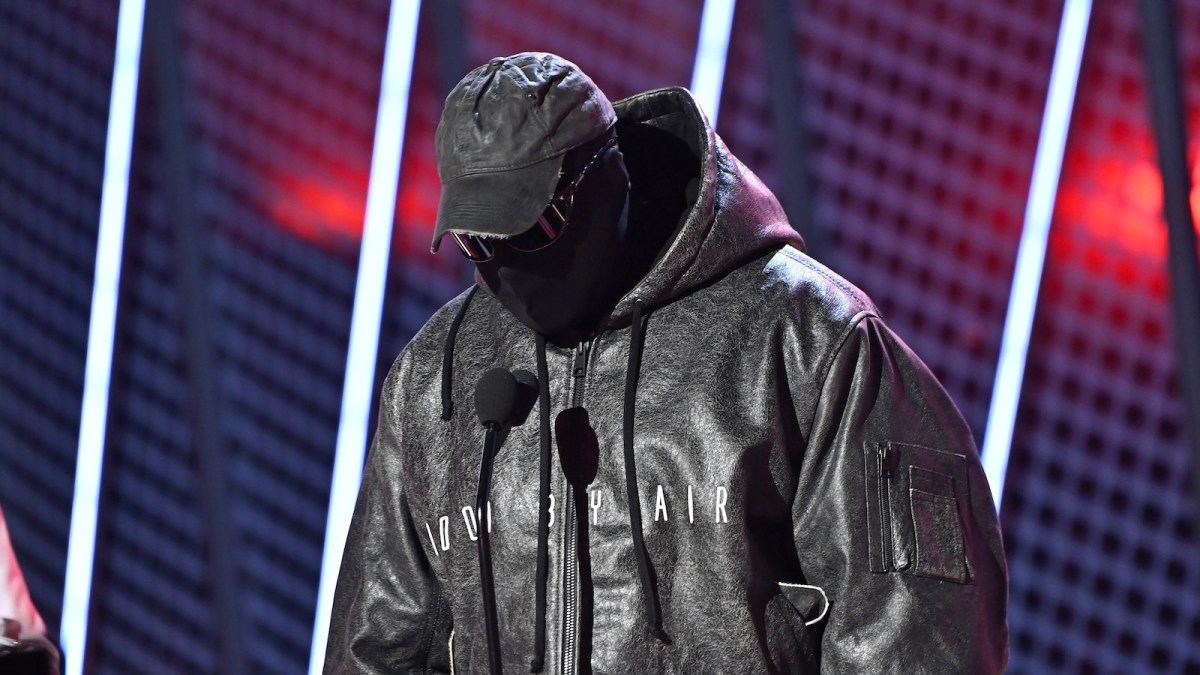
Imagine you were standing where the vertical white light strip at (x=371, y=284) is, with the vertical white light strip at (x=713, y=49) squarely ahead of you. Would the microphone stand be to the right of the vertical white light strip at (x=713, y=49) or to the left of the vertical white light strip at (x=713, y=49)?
right

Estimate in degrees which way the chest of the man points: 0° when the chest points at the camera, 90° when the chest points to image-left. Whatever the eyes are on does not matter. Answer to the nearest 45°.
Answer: approximately 45°

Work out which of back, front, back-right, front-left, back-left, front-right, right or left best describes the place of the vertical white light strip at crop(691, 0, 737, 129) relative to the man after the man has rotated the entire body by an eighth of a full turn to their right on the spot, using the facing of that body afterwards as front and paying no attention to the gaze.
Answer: right

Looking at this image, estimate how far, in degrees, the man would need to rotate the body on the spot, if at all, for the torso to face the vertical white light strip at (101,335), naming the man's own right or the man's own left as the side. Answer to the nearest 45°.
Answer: approximately 90° to the man's own right
